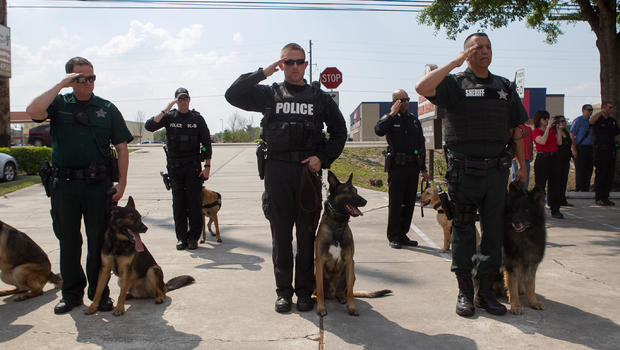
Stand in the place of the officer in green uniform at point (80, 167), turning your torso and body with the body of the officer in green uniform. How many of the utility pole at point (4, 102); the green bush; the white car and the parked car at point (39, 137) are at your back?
4

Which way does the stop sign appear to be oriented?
toward the camera

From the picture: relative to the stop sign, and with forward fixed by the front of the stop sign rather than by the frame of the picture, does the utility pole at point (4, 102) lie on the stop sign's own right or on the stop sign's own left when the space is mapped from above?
on the stop sign's own right

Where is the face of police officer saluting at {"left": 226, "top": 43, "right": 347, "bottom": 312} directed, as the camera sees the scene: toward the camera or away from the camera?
toward the camera

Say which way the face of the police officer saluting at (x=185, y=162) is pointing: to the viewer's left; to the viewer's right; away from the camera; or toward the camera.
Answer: toward the camera

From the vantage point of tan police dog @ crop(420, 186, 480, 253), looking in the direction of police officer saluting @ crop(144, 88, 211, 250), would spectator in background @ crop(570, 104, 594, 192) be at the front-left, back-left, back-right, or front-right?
back-right

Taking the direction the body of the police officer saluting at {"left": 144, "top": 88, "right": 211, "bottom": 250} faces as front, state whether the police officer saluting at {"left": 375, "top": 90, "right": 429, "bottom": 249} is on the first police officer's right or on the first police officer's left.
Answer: on the first police officer's left

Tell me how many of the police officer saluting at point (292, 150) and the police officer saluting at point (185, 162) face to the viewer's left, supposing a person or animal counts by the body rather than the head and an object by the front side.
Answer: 0

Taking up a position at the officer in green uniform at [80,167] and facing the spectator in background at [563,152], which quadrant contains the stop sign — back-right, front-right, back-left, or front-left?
front-left

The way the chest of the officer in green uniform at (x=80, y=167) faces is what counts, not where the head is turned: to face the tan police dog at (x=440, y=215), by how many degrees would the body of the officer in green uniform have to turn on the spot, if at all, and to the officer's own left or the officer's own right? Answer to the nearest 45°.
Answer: approximately 90° to the officer's own left

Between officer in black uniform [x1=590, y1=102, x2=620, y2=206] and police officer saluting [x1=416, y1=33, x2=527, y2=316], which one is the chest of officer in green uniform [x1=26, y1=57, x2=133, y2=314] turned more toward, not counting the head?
the police officer saluting

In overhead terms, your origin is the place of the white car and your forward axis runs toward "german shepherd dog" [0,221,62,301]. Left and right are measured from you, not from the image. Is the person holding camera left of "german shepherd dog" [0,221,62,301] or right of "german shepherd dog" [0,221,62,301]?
left

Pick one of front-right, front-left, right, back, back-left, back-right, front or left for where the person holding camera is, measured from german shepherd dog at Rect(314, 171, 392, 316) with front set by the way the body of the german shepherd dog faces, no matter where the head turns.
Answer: back-left

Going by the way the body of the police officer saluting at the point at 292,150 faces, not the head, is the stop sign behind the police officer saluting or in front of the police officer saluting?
behind

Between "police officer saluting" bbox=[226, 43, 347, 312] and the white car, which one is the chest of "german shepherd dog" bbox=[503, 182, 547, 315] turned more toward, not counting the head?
the police officer saluting

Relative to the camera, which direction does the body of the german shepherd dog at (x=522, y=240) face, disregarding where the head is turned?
toward the camera

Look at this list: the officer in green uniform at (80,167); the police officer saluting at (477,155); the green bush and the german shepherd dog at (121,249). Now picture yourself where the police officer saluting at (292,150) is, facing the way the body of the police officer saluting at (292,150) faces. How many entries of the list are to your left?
1

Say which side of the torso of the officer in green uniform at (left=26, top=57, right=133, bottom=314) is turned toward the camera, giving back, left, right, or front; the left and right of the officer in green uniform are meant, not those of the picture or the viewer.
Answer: front
